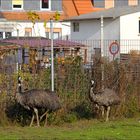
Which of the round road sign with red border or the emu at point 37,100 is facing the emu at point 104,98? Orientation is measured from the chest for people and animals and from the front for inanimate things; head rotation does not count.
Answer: the round road sign with red border

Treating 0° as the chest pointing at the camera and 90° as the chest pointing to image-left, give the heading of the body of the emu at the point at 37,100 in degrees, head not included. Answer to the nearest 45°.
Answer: approximately 90°

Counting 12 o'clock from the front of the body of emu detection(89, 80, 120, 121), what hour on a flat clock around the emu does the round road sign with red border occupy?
The round road sign with red border is roughly at 3 o'clock from the emu.

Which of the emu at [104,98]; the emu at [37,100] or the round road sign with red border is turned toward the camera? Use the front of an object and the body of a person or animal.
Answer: the round road sign with red border

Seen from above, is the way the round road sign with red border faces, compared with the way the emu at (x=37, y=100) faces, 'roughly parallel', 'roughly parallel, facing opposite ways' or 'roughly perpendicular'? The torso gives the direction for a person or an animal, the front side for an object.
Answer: roughly perpendicular

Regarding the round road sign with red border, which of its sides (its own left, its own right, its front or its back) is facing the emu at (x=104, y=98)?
front

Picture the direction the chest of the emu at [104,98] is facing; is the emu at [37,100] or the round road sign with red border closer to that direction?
the emu

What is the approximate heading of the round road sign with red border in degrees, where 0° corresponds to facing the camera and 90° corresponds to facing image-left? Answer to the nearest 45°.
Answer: approximately 0°

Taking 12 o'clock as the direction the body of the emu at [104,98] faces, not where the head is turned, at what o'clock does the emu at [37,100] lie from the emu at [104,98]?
the emu at [37,100] is roughly at 11 o'clock from the emu at [104,98].
